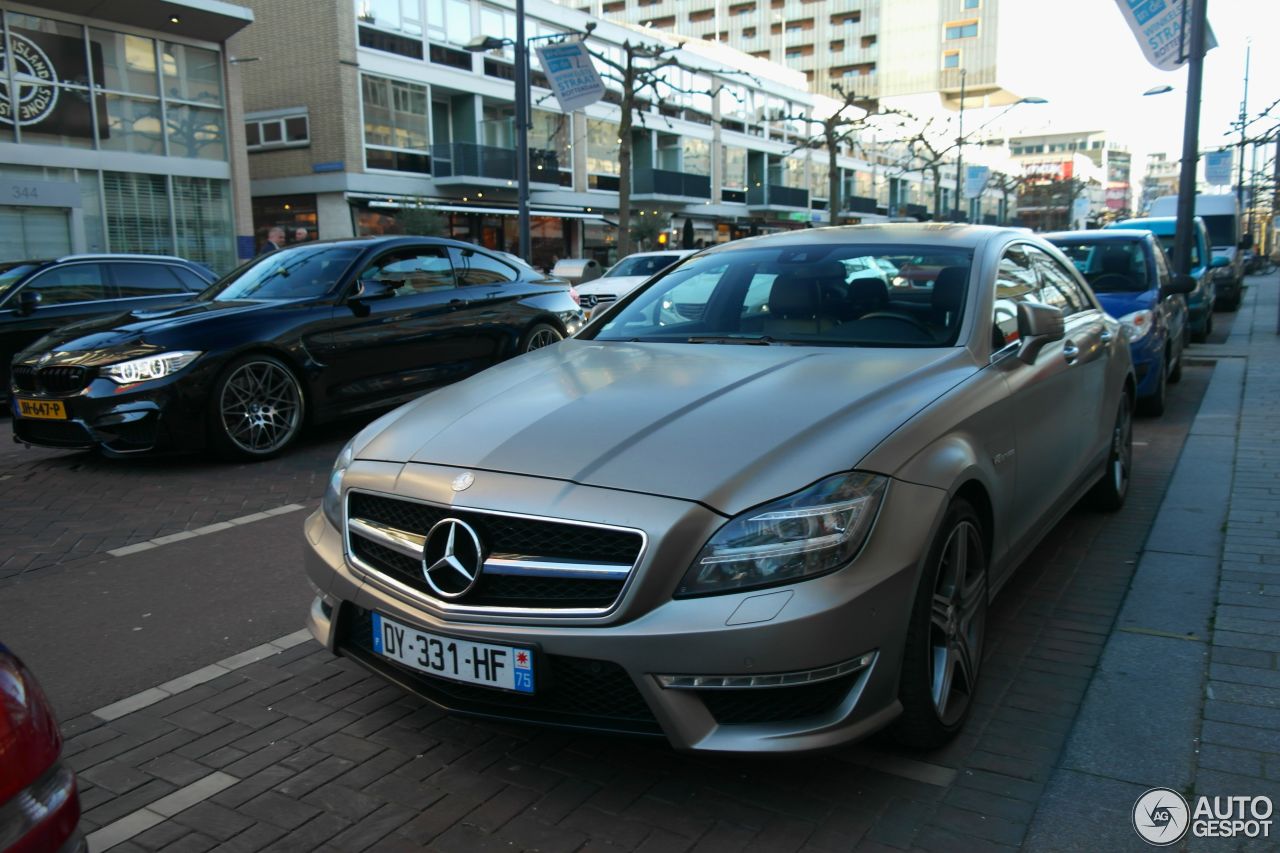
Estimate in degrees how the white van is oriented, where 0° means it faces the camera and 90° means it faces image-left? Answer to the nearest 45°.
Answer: approximately 0°

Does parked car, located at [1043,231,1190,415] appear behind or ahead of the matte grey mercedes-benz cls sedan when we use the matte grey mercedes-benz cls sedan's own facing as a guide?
behind

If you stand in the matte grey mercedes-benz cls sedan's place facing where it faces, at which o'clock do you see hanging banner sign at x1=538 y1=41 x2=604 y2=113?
The hanging banner sign is roughly at 4 o'clock from the matte grey mercedes-benz cls sedan.

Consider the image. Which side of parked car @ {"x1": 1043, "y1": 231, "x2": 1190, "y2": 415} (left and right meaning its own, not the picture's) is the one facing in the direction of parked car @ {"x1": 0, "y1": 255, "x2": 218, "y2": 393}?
right

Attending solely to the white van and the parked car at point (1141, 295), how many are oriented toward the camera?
2

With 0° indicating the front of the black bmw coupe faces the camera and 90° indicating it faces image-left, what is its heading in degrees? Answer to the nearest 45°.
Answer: approximately 45°
